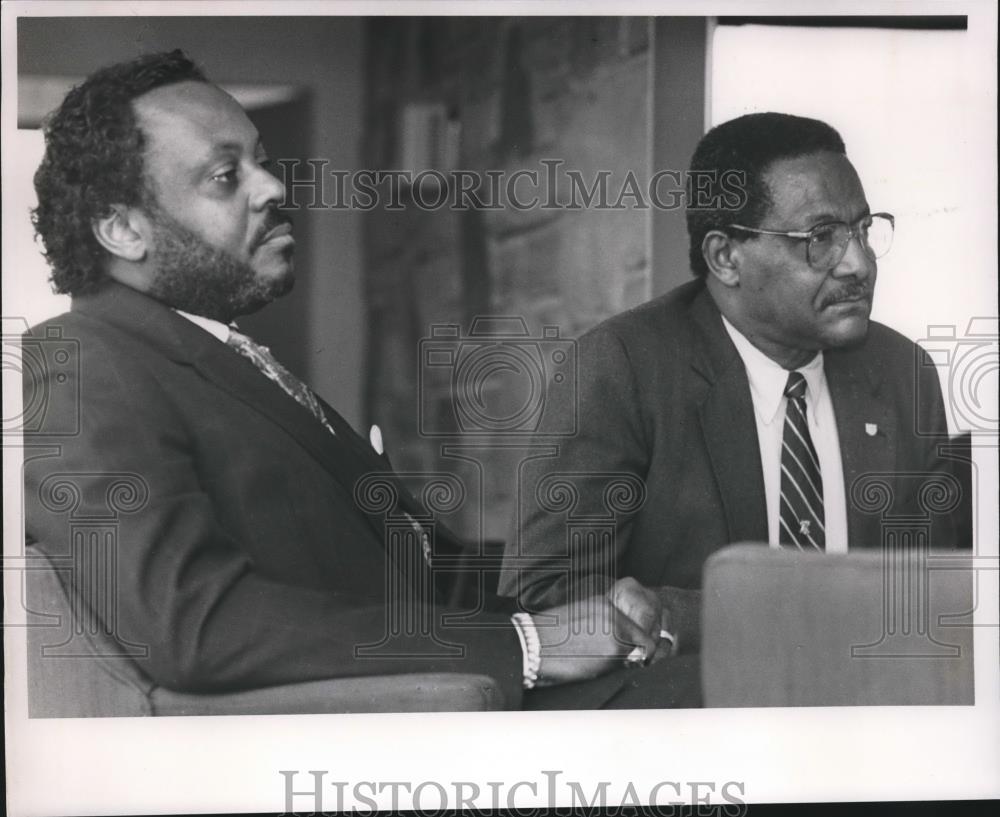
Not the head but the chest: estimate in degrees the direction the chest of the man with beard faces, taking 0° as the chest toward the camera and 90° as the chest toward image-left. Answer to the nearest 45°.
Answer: approximately 270°

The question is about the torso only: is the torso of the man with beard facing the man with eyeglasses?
yes

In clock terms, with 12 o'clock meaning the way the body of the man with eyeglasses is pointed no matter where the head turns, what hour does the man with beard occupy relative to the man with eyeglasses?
The man with beard is roughly at 4 o'clock from the man with eyeglasses.
